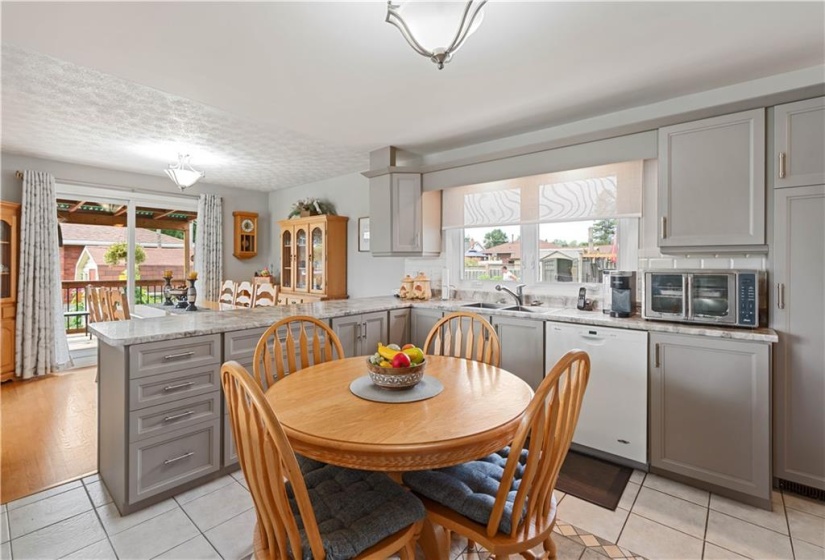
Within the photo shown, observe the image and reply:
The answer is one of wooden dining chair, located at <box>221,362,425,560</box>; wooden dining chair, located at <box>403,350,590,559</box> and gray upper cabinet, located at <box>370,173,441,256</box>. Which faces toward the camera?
the gray upper cabinet

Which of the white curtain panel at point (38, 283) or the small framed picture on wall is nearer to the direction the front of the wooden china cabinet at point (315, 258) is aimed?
the white curtain panel

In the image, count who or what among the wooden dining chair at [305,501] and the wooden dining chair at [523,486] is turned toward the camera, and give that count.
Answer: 0

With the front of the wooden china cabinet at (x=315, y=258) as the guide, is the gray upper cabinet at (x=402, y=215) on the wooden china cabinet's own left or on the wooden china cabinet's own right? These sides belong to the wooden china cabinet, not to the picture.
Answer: on the wooden china cabinet's own left

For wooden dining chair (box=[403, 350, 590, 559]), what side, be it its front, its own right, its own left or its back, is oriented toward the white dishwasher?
right

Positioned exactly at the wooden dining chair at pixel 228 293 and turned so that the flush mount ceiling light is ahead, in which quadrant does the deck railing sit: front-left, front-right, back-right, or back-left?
back-right

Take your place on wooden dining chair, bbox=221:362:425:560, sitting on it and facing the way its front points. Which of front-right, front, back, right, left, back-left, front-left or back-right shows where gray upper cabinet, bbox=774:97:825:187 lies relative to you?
front-right

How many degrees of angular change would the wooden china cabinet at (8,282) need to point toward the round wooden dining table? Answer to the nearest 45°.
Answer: approximately 45° to its right

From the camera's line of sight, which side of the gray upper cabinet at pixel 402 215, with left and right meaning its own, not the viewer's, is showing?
front

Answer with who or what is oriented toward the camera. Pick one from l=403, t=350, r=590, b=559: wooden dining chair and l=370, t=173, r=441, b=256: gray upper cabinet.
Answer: the gray upper cabinet

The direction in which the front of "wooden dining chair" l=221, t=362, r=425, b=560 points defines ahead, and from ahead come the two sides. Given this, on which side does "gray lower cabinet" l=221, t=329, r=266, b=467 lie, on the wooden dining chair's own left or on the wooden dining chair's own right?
on the wooden dining chair's own left

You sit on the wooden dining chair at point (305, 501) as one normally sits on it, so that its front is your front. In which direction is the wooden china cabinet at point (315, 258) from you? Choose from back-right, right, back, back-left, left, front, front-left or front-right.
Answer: front-left

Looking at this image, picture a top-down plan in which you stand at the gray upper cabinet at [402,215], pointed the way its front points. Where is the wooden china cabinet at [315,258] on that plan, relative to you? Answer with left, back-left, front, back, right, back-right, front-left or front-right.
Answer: back-right

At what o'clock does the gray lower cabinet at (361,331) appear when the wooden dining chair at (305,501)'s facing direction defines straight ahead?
The gray lower cabinet is roughly at 11 o'clock from the wooden dining chair.

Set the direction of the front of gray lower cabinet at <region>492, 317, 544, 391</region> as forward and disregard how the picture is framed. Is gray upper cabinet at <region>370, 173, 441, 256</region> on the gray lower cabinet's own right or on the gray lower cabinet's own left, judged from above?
on the gray lower cabinet's own right

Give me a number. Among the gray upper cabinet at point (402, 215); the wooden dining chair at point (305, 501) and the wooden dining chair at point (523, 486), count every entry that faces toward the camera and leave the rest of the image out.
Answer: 1

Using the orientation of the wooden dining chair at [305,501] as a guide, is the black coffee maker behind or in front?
in front

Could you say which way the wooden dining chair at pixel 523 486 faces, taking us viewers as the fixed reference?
facing away from the viewer and to the left of the viewer

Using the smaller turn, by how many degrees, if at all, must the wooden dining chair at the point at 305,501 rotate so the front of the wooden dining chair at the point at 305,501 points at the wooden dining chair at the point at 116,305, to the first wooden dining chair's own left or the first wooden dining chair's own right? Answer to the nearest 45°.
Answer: approximately 90° to the first wooden dining chair's own left

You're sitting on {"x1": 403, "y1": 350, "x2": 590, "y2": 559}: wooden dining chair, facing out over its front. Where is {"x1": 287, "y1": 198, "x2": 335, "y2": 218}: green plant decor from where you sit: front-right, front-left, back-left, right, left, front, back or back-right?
front
